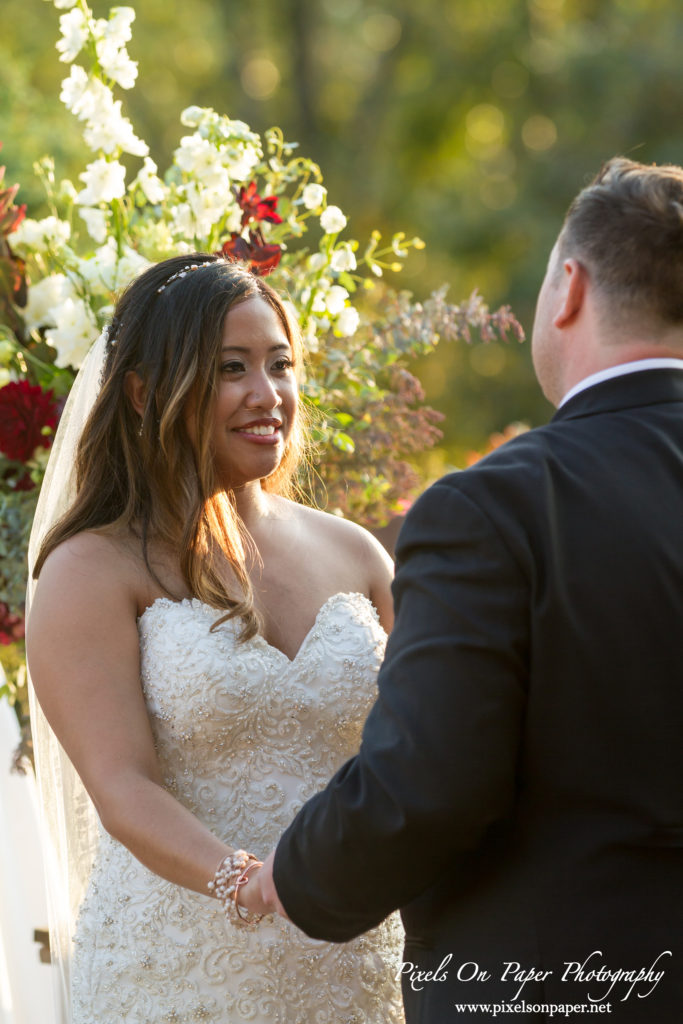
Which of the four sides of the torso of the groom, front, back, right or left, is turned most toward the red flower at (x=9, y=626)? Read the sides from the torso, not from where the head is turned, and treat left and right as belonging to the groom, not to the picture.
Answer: front

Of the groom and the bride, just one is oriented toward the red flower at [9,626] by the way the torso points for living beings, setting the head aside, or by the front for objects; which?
the groom

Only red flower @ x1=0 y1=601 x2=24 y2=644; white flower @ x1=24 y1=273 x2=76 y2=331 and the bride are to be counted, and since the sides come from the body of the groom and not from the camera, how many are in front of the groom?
3

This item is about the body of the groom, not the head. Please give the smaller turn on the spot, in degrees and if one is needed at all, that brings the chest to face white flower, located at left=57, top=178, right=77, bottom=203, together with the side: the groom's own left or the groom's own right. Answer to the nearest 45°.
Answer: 0° — they already face it

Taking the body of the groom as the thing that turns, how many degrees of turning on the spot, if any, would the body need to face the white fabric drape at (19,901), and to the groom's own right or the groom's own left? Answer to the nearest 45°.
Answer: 0° — they already face it

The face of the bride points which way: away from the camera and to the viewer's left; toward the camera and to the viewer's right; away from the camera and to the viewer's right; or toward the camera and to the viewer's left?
toward the camera and to the viewer's right

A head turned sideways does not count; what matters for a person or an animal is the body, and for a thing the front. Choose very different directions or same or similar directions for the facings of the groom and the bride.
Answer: very different directions

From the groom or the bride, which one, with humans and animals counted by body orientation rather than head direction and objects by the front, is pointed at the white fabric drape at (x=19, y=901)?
the groom

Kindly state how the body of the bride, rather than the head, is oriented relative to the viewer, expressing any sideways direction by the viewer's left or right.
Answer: facing the viewer and to the right of the viewer

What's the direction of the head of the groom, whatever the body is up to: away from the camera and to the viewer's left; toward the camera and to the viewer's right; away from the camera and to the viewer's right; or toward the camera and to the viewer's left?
away from the camera and to the viewer's left

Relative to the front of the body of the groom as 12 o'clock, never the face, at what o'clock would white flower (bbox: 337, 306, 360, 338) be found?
The white flower is roughly at 1 o'clock from the groom.

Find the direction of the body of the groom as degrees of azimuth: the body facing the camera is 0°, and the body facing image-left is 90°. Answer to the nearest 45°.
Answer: approximately 135°

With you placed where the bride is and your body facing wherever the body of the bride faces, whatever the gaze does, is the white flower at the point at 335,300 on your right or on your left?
on your left

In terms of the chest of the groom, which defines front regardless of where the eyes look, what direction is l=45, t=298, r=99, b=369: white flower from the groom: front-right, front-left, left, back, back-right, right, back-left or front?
front
